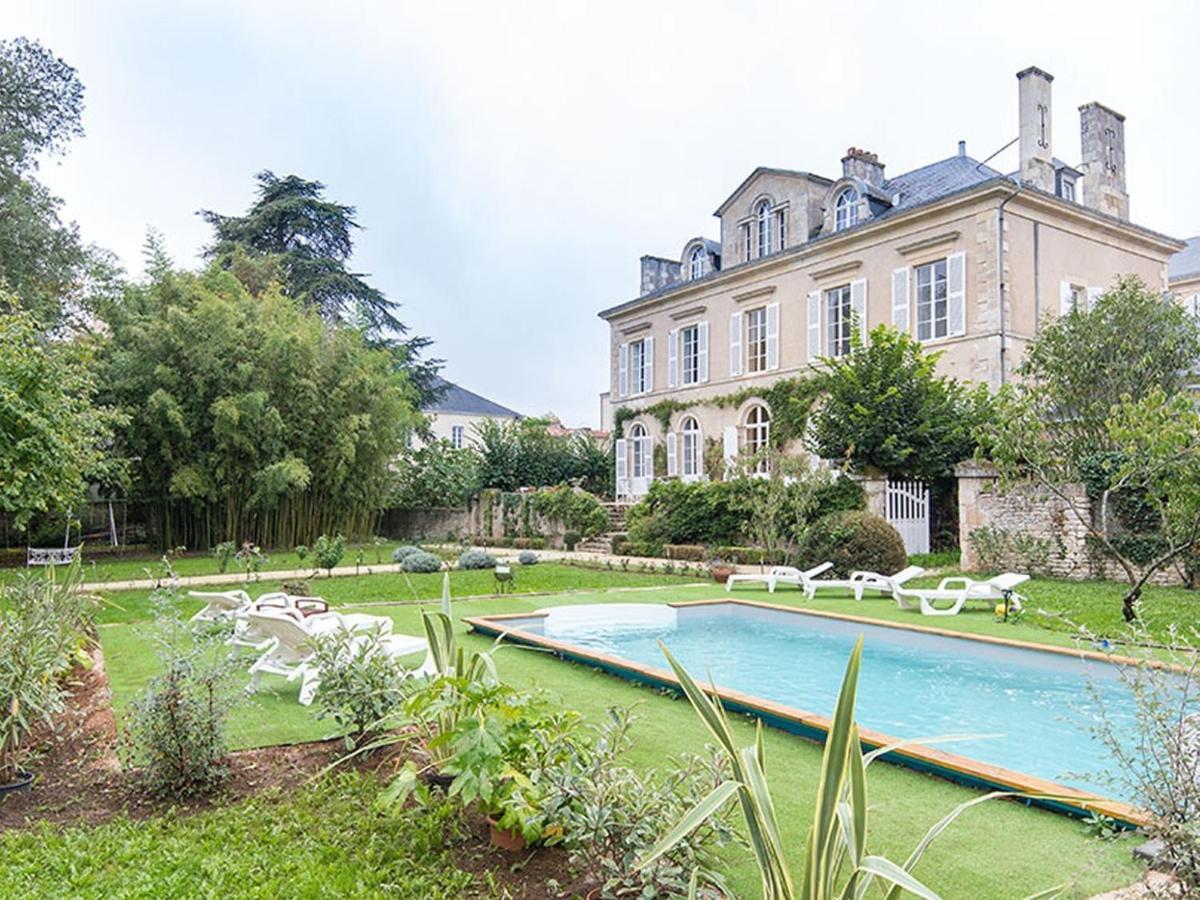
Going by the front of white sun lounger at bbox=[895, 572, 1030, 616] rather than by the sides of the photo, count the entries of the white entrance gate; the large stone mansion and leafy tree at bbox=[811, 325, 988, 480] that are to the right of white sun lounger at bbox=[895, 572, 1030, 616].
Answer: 3

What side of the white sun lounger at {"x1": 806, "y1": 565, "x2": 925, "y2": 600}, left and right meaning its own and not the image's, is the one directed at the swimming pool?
left

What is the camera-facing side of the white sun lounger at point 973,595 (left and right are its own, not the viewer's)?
left

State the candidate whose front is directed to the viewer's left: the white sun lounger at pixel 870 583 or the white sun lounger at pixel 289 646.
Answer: the white sun lounger at pixel 870 583

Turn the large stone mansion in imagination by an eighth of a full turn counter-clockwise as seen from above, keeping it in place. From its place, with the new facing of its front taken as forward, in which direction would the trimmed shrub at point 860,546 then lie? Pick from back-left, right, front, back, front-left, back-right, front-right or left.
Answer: front

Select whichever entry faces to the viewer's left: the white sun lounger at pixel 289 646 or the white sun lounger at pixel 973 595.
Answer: the white sun lounger at pixel 973 595

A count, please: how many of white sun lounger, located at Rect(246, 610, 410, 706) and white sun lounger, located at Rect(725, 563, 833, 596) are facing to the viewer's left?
1

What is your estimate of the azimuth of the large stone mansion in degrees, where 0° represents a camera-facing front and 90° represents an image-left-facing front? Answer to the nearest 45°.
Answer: approximately 45°

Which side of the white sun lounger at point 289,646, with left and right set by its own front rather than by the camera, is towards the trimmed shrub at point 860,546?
front

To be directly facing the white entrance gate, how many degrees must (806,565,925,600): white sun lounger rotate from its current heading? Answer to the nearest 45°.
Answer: approximately 90° to its right

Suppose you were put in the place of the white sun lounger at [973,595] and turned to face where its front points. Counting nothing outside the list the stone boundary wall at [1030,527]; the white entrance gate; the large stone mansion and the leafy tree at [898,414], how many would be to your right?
4

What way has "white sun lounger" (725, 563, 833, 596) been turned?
to the viewer's left

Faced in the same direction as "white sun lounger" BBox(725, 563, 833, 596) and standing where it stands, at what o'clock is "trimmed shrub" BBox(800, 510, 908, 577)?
The trimmed shrub is roughly at 4 o'clock from the white sun lounger.

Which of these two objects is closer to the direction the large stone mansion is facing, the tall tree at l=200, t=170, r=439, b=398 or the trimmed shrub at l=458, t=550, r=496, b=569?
the trimmed shrub

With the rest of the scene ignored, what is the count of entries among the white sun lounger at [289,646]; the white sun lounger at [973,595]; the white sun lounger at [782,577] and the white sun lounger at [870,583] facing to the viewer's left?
3
